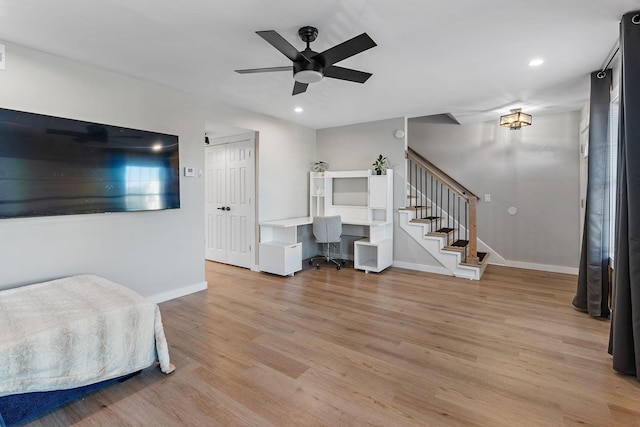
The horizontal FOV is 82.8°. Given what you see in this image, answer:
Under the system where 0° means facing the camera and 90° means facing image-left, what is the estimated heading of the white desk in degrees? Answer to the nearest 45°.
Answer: approximately 0°

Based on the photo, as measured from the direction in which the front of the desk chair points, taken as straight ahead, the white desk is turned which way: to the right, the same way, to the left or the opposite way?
the opposite way

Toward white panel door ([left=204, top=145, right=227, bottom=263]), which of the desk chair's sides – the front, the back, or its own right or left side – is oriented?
left

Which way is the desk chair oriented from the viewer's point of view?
away from the camera

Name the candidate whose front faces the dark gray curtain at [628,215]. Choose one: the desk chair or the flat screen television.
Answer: the flat screen television

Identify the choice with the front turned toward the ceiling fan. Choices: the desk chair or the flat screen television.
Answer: the flat screen television

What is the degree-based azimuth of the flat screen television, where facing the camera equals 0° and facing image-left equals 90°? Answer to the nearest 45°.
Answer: approximately 315°

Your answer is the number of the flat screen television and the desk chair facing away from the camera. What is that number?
1

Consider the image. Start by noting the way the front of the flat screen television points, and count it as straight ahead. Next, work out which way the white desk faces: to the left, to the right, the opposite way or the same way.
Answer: to the right

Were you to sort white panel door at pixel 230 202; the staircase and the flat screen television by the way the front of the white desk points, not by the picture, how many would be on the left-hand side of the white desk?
1

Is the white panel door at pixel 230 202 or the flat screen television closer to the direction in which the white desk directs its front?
the flat screen television

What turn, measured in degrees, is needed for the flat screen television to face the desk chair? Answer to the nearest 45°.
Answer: approximately 45° to its left
